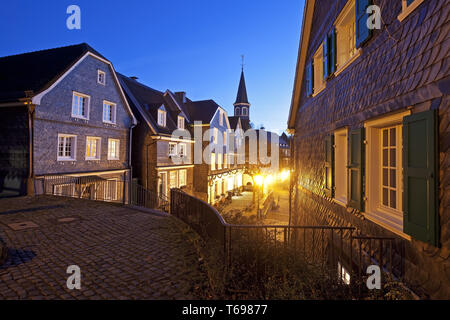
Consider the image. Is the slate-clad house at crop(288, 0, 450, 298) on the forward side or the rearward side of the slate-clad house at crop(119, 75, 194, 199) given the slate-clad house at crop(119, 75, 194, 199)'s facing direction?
on the forward side

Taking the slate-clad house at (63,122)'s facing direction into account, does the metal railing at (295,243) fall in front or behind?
in front

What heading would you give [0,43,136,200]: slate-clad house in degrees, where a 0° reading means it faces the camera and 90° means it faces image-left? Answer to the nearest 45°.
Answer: approximately 315°

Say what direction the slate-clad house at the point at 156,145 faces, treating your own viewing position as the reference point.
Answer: facing the viewer and to the right of the viewer
